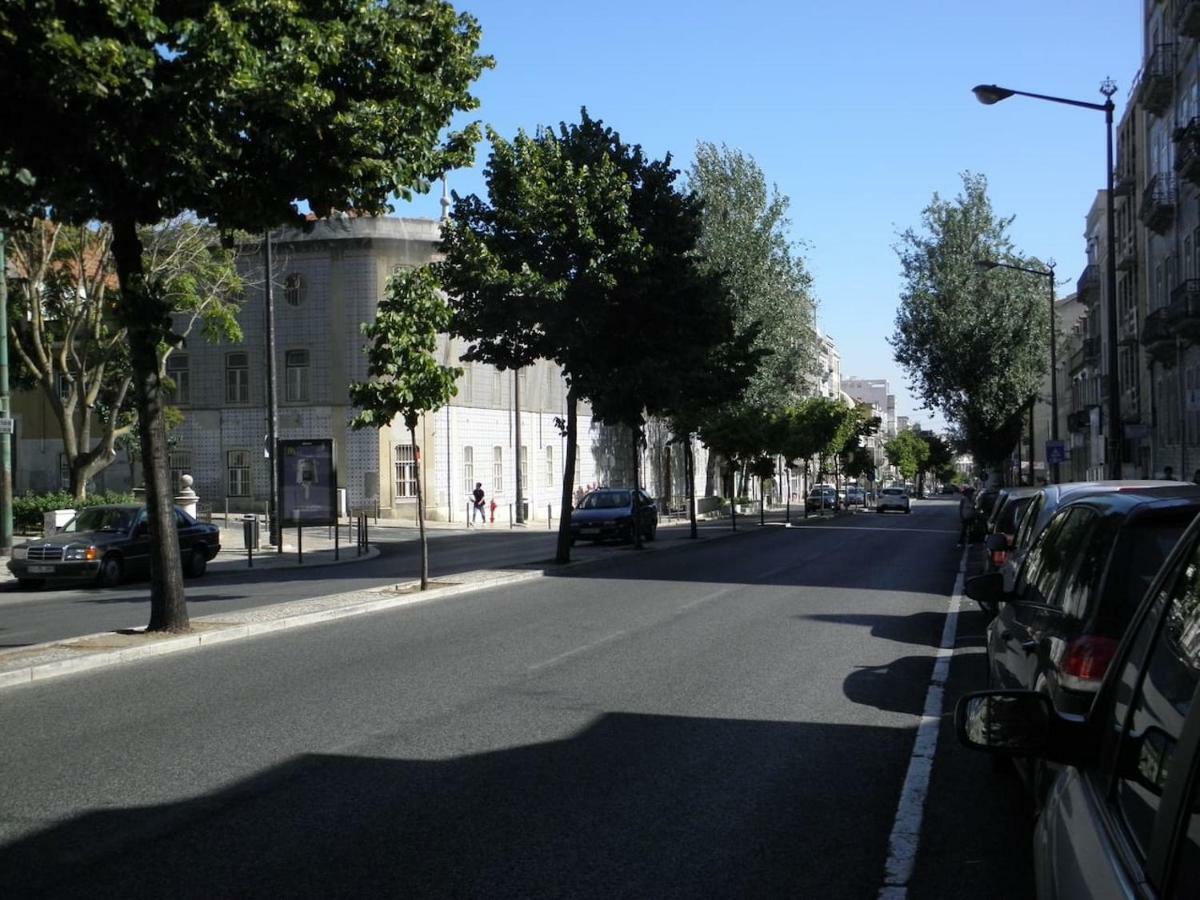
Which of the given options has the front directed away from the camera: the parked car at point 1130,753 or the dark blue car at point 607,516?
the parked car at point 1130,753

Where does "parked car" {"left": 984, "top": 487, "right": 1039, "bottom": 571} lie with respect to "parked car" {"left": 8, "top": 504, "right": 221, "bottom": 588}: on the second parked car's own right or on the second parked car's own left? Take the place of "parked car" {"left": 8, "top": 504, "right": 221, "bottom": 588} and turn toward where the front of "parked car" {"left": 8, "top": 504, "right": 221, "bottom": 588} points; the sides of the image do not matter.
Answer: on the second parked car's own left

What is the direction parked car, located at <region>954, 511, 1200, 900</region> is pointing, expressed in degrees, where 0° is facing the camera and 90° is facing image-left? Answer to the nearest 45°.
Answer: approximately 180°

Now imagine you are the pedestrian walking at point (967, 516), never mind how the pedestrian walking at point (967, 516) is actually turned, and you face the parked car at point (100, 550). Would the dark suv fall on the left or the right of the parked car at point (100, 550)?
left

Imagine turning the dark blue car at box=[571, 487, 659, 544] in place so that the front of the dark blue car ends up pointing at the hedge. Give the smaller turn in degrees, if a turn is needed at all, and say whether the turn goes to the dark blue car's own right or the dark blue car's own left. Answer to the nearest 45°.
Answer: approximately 45° to the dark blue car's own right

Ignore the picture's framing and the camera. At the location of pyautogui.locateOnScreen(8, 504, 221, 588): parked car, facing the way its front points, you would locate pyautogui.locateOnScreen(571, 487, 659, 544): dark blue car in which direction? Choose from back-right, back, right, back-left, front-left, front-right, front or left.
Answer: back

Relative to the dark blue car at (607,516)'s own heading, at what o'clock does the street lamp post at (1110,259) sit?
The street lamp post is roughly at 9 o'clock from the dark blue car.

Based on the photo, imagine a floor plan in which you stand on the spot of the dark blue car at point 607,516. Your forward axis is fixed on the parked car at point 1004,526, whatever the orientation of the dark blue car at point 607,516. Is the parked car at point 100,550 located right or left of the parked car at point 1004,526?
right

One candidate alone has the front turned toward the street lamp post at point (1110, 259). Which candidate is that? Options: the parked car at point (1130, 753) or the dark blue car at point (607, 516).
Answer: the parked car at point (1130, 753)

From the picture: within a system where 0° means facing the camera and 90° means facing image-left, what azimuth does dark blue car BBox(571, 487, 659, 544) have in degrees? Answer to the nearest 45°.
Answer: approximately 45°

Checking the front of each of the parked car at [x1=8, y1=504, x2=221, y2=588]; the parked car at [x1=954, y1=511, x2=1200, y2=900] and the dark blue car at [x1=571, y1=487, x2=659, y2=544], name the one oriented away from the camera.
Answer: the parked car at [x1=954, y1=511, x2=1200, y2=900]

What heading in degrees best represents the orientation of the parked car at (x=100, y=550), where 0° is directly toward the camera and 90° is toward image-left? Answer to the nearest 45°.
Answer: approximately 45°

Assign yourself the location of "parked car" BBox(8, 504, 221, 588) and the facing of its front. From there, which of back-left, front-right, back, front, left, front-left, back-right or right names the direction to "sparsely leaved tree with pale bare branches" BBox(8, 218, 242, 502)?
back-right
